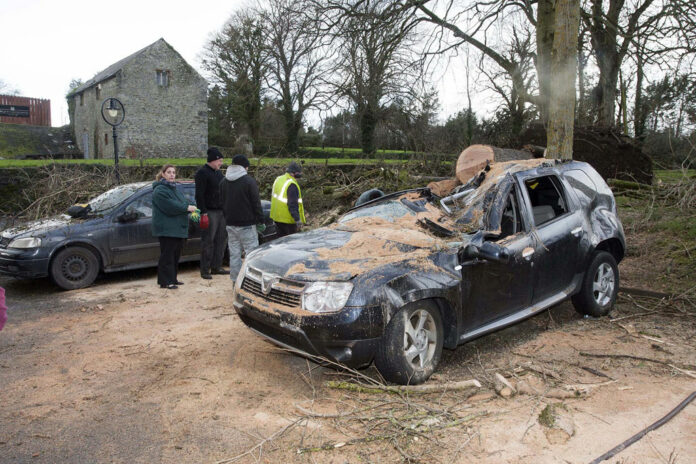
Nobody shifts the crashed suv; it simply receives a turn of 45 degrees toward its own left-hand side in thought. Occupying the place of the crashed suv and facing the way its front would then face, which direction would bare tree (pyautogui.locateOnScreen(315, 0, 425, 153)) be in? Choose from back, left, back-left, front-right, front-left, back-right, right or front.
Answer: back

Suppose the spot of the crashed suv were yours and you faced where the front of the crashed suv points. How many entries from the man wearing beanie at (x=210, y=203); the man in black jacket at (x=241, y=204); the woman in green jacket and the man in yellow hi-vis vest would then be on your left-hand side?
0

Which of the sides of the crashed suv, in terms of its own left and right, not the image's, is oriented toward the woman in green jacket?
right

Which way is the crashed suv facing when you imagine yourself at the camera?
facing the viewer and to the left of the viewer

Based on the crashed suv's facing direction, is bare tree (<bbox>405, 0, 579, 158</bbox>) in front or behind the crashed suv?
behind

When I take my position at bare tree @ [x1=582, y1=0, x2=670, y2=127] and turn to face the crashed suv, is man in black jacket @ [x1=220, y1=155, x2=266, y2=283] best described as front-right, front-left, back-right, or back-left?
front-right

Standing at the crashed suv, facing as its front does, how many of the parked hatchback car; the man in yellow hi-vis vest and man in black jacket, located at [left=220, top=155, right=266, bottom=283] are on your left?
0

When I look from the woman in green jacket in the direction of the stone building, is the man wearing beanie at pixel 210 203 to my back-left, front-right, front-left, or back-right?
front-right

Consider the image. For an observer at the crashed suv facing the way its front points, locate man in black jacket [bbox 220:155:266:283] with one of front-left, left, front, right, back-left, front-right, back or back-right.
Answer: right

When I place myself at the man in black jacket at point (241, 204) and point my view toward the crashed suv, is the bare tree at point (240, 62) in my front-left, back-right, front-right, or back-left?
back-left

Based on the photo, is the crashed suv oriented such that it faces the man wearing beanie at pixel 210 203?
no

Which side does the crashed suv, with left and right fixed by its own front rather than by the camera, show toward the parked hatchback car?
right

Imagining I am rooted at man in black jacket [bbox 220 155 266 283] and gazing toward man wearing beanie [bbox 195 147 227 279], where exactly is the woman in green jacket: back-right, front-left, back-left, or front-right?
front-left
